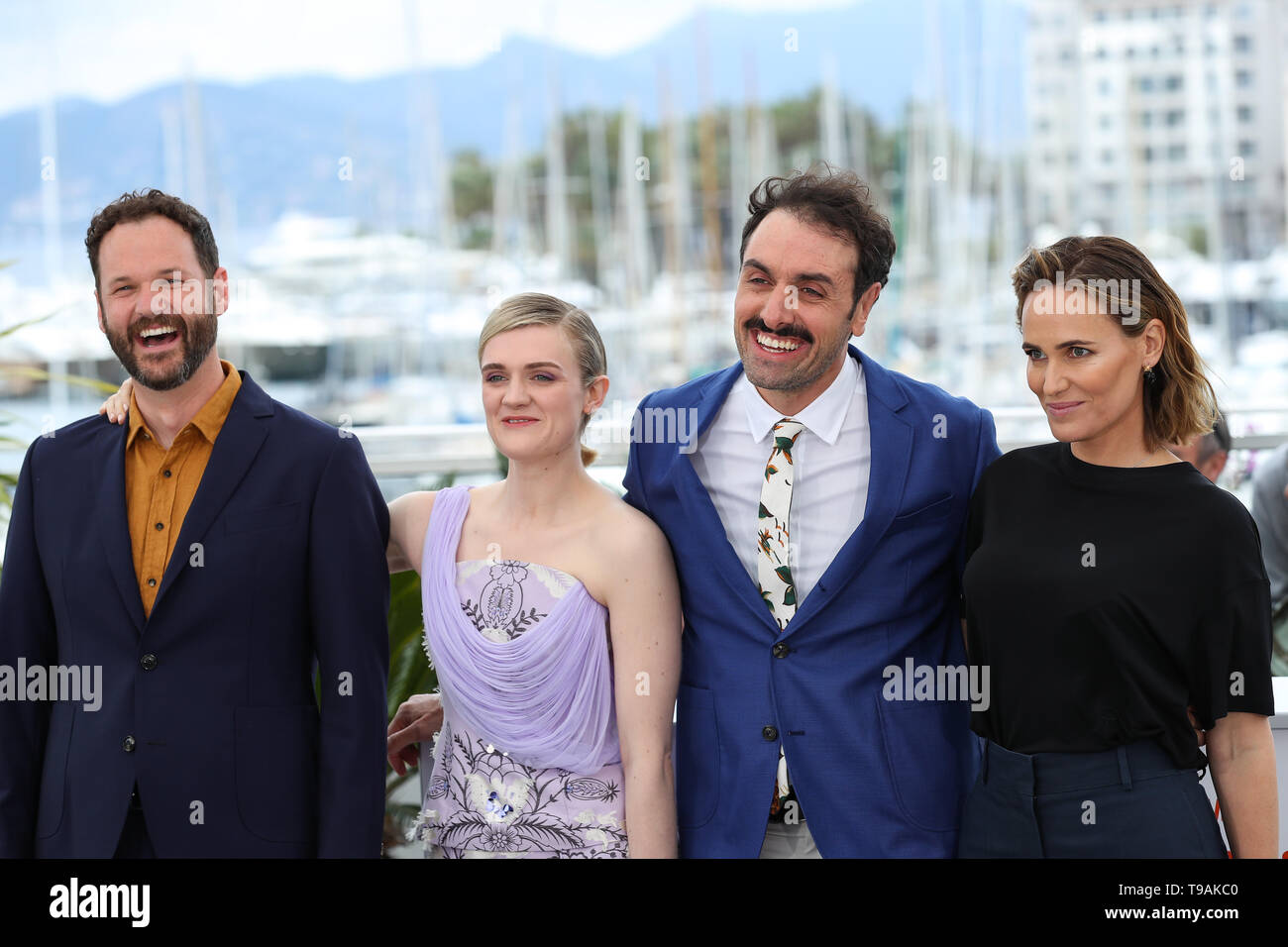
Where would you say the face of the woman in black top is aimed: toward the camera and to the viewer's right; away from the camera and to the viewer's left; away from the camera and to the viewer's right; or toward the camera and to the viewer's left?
toward the camera and to the viewer's left

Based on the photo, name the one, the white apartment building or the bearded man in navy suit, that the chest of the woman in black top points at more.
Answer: the bearded man in navy suit

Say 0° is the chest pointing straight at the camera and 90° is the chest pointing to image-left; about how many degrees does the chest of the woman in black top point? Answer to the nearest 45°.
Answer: approximately 45°

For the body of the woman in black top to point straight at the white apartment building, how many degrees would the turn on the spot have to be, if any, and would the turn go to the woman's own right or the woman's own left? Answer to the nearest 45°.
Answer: approximately 135° to the woman's own right

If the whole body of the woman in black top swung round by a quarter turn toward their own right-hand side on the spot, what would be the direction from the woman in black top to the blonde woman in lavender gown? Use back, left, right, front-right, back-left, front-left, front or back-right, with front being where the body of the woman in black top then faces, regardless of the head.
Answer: front-left

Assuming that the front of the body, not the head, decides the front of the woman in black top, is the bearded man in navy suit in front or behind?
in front
